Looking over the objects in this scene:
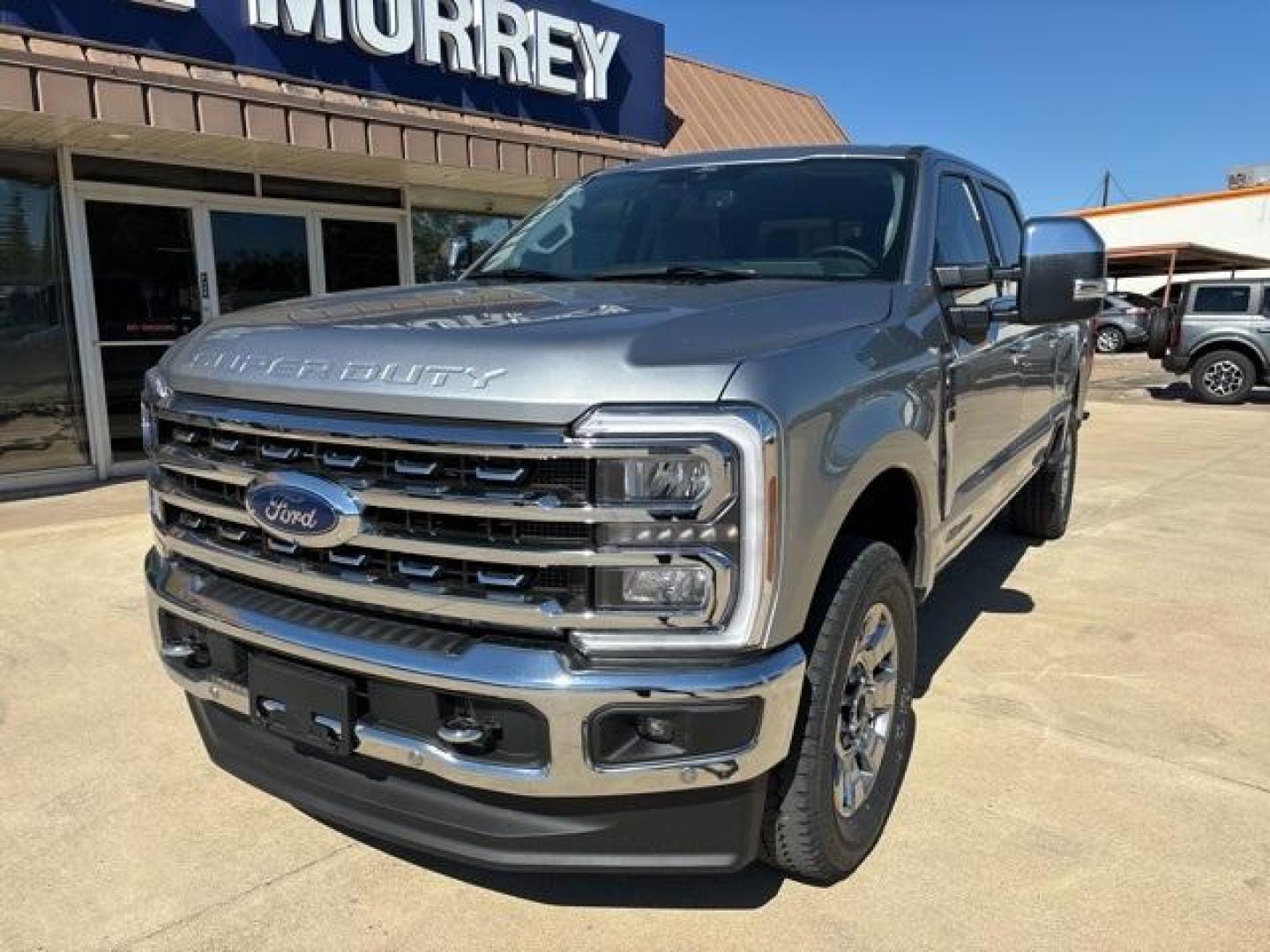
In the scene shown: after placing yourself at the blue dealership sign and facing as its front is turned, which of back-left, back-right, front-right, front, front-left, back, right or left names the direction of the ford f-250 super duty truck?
front-right

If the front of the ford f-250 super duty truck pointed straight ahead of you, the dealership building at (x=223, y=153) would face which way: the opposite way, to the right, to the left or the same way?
to the left

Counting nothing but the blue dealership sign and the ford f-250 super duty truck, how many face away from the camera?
0

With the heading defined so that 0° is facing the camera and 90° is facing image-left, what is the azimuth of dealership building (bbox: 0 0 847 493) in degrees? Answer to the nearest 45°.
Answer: approximately 315°

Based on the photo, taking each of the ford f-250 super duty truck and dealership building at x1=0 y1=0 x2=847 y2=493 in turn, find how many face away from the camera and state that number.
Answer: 0

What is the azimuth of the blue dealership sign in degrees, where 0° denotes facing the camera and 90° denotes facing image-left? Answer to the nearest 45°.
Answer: approximately 315°
